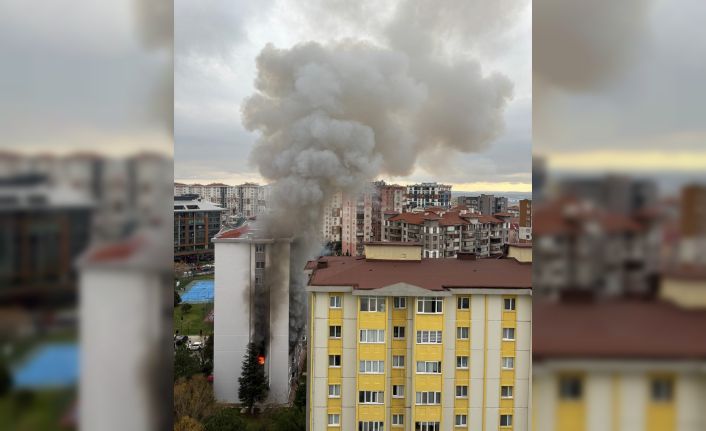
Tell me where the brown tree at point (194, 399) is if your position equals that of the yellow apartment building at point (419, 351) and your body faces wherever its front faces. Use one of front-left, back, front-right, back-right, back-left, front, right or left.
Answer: right

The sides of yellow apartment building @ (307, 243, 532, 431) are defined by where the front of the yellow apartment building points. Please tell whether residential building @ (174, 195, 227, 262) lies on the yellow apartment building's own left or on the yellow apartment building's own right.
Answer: on the yellow apartment building's own right

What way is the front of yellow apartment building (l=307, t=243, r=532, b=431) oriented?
toward the camera

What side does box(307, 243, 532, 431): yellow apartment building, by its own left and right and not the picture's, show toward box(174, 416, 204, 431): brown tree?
right

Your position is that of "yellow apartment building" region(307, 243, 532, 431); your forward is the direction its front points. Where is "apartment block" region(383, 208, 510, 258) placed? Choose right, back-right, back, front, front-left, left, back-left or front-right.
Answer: back
